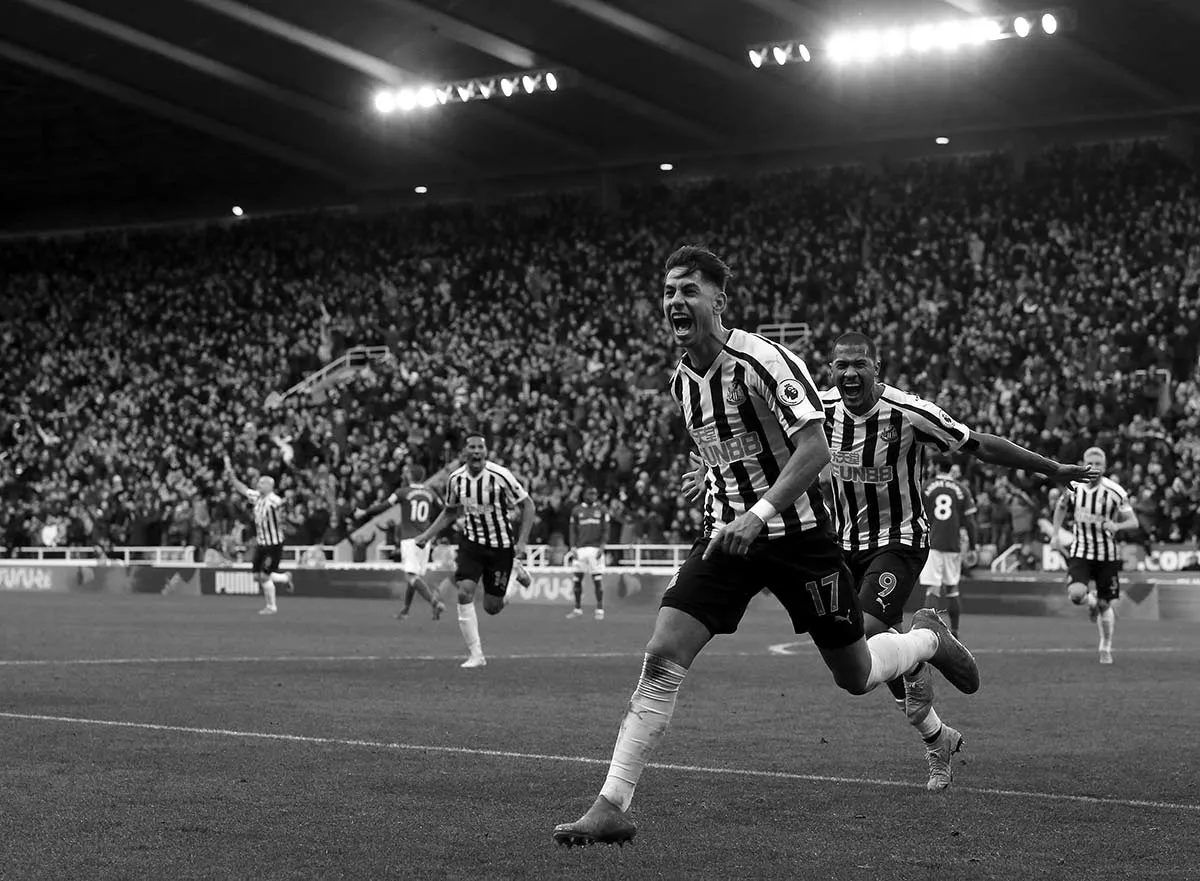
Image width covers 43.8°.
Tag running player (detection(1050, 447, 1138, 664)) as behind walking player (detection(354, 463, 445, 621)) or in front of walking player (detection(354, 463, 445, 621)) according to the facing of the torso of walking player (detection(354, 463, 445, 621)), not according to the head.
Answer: behind

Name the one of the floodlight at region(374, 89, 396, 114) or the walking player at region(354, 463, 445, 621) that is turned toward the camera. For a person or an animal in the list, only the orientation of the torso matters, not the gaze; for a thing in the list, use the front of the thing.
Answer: the floodlight

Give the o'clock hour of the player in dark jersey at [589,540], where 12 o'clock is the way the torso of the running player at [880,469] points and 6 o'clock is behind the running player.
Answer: The player in dark jersey is roughly at 4 o'clock from the running player.

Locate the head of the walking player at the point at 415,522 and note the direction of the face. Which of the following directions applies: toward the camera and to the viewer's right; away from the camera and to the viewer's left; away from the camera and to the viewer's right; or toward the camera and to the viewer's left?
away from the camera and to the viewer's left

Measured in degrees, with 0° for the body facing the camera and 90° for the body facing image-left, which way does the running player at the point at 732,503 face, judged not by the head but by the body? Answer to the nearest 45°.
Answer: approximately 45°

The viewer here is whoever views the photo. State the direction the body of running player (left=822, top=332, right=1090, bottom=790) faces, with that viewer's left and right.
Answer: facing the viewer and to the left of the viewer

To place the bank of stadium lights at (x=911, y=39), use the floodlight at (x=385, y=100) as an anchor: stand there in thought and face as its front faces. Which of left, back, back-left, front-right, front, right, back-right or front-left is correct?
front-left

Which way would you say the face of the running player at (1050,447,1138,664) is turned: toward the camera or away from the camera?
toward the camera

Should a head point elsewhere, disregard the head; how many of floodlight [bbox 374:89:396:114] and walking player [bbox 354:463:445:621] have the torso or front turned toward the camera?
1

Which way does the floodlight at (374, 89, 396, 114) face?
toward the camera

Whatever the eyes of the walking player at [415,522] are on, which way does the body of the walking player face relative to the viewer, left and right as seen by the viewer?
facing away from the viewer and to the left of the viewer

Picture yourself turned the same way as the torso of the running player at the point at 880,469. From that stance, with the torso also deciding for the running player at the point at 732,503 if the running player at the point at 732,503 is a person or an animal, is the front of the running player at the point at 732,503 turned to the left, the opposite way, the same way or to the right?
the same way
